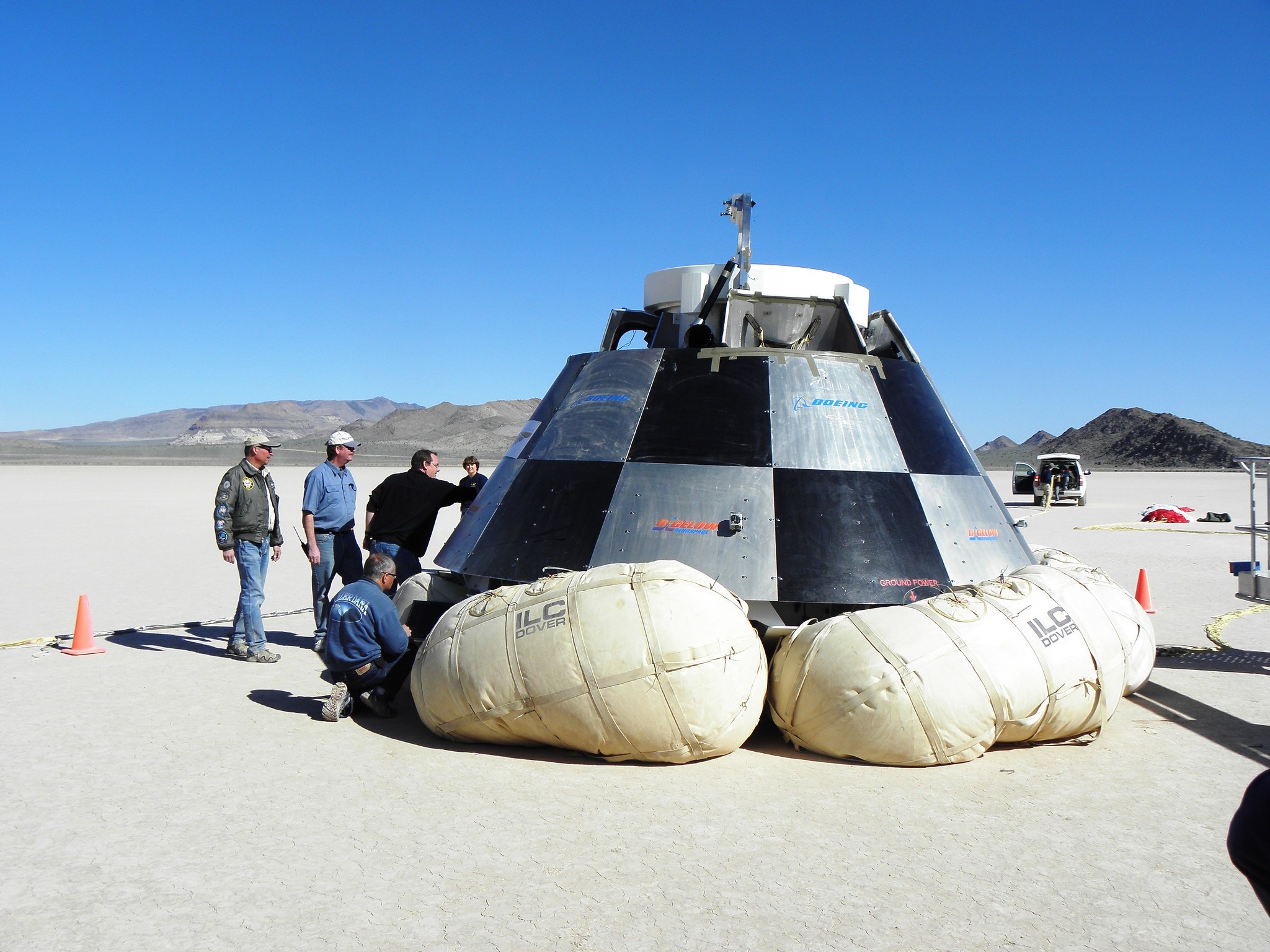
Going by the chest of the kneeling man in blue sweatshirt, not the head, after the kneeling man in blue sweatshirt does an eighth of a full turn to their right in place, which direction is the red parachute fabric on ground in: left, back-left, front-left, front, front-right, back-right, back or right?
front-left

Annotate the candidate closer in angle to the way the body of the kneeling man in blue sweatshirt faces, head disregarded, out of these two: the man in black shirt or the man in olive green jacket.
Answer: the man in black shirt

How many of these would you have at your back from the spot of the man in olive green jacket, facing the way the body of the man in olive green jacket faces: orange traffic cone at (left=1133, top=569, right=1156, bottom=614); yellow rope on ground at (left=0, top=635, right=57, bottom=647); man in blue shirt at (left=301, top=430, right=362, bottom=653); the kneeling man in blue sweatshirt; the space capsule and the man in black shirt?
1

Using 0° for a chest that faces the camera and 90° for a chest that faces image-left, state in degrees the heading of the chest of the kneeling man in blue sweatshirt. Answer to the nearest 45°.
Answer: approximately 225°

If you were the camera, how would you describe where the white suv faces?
facing away from the viewer

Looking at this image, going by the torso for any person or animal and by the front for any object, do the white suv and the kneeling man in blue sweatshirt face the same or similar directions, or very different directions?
same or similar directions

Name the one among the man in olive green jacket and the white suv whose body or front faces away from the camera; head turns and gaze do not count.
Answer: the white suv

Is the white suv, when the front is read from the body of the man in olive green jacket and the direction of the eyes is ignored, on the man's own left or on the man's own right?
on the man's own left

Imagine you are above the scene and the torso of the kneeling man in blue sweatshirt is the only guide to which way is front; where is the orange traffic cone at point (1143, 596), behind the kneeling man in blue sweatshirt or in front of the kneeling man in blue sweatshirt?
in front

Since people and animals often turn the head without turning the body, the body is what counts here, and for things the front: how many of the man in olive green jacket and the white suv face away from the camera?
1

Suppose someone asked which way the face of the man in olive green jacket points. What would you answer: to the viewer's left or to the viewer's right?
to the viewer's right

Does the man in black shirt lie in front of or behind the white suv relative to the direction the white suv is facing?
behind

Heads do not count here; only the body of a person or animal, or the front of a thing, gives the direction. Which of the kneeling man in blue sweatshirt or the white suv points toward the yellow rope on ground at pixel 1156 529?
the kneeling man in blue sweatshirt

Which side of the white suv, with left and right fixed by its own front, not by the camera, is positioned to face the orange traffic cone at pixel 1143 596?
back

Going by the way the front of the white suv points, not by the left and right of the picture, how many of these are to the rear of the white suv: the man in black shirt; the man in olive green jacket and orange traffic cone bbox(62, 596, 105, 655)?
3

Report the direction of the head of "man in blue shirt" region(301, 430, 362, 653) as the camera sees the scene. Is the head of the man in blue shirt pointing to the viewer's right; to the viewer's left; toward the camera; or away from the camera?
to the viewer's right
